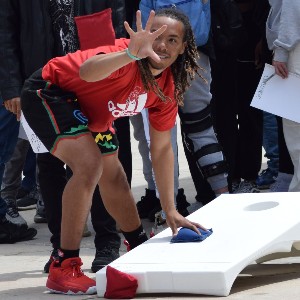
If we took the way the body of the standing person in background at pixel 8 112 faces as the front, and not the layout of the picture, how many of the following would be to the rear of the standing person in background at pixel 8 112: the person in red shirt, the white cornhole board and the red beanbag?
0

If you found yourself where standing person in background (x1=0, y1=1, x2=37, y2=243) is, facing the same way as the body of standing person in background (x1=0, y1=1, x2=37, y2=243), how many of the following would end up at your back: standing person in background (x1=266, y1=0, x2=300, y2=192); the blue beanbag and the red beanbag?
0

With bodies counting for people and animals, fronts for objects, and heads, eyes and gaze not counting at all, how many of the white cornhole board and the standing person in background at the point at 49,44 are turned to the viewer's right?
0

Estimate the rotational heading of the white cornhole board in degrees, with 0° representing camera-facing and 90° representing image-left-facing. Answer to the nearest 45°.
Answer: approximately 45°

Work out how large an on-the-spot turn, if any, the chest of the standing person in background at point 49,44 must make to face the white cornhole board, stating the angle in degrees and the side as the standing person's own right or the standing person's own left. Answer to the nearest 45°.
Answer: approximately 45° to the standing person's own left

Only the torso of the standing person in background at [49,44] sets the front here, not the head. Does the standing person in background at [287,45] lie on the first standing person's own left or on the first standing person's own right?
on the first standing person's own left

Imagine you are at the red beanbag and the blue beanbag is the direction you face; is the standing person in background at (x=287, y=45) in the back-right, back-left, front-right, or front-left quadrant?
front-left

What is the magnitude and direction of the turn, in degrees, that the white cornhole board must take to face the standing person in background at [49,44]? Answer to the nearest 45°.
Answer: approximately 90° to its right

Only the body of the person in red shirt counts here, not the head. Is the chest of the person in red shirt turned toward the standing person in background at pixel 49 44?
no

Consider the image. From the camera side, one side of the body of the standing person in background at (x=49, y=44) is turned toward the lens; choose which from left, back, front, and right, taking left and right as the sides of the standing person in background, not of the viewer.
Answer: front
